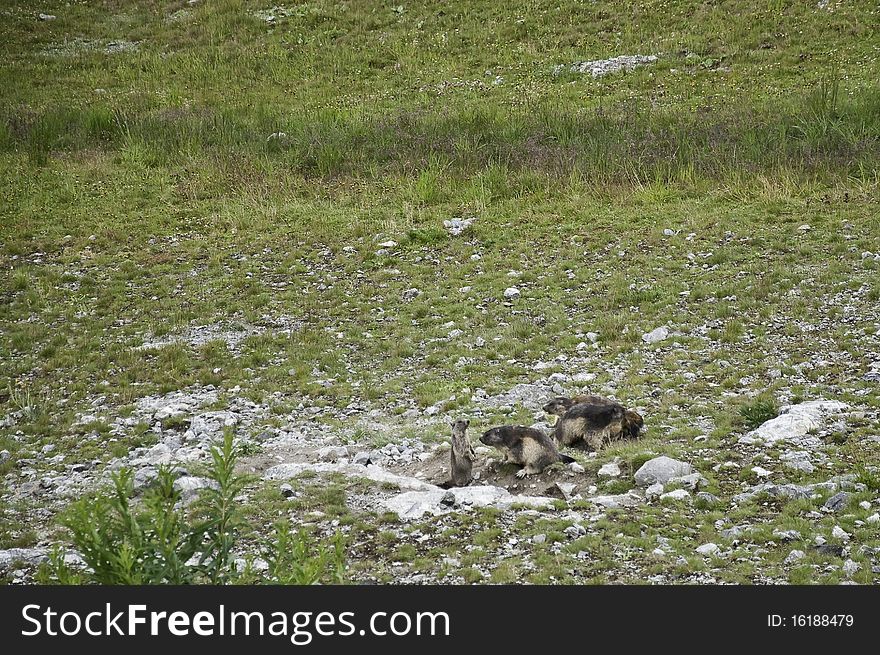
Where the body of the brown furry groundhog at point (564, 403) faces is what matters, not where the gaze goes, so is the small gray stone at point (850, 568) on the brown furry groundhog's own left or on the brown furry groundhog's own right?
on the brown furry groundhog's own left

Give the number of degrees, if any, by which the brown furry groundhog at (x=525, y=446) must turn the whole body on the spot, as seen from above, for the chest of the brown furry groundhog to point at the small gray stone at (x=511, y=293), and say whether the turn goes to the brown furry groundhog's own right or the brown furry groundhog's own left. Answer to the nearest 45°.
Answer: approximately 90° to the brown furry groundhog's own right

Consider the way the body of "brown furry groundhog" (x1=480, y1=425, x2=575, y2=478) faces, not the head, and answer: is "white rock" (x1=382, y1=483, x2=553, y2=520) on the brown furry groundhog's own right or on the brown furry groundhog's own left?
on the brown furry groundhog's own left

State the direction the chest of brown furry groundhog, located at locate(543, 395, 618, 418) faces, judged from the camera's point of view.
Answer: to the viewer's left

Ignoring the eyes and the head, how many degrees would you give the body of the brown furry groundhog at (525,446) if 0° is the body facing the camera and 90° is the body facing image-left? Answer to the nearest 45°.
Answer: approximately 90°
